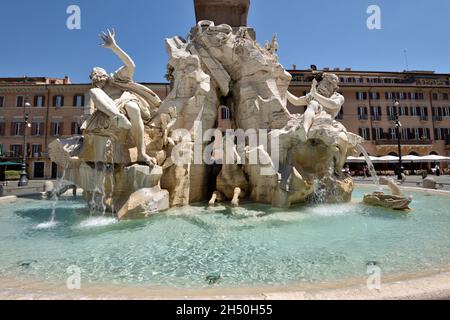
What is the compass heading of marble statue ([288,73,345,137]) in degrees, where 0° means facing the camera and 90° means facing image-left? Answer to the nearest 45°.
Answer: approximately 45°

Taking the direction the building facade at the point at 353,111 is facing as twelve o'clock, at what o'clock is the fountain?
The fountain is roughly at 1 o'clock from the building facade.

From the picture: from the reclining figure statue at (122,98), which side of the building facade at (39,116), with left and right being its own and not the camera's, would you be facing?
front

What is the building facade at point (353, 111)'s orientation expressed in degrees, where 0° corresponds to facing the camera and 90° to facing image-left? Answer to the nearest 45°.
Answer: approximately 0°

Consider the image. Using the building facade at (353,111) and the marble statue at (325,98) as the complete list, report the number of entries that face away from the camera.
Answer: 0

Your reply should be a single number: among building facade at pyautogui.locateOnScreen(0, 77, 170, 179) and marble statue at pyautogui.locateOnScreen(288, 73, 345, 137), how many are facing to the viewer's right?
0

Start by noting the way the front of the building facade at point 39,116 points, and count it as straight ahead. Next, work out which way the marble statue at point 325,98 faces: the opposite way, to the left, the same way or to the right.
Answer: to the right

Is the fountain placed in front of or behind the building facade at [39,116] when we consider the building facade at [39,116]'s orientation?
in front

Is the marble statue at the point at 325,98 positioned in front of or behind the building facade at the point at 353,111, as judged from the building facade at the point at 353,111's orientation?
in front
